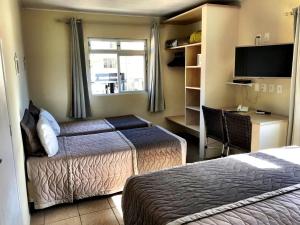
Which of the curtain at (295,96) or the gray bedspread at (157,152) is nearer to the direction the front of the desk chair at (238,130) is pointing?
the curtain

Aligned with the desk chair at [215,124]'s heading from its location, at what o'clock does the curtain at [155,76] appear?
The curtain is roughly at 9 o'clock from the desk chair.

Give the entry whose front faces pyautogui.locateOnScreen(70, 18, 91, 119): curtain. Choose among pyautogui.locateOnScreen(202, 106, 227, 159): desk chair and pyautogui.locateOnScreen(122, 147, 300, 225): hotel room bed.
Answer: the hotel room bed

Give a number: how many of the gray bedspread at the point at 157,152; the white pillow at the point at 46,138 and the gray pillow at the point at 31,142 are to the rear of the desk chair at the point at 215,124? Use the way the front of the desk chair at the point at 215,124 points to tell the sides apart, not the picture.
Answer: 3

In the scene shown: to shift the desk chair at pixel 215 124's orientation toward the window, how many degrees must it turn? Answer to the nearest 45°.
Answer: approximately 90° to its left

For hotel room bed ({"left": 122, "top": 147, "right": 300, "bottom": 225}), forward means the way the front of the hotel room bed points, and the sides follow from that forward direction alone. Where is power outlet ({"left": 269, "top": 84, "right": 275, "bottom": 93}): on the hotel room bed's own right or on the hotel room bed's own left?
on the hotel room bed's own right

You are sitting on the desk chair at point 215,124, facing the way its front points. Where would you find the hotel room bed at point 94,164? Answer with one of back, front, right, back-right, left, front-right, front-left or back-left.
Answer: back

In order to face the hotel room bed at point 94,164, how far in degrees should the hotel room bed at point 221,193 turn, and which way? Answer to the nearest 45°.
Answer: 0° — it already faces it

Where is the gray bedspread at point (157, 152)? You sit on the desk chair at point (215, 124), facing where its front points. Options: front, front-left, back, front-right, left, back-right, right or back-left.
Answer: back

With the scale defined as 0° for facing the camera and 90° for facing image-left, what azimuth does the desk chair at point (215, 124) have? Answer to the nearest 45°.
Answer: approximately 225°

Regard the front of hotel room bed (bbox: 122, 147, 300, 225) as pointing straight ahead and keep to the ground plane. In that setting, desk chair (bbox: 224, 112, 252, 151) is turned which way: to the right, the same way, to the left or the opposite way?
to the right

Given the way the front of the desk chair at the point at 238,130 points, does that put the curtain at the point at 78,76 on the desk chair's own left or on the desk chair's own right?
on the desk chair's own left

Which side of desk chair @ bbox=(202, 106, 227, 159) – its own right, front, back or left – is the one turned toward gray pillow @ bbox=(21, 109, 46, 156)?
back

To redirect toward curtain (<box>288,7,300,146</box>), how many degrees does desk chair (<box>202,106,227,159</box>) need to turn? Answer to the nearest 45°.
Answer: approximately 45° to its right
